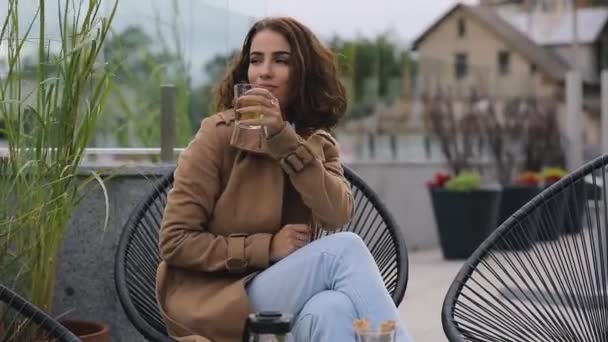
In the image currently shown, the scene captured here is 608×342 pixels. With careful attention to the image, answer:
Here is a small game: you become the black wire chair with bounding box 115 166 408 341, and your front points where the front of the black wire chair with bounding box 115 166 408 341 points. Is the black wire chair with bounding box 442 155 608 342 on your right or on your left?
on your left

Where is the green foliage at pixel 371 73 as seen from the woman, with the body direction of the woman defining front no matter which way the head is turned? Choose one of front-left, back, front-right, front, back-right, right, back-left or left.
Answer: back-left

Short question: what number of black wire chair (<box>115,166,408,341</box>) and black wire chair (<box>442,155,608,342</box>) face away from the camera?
0

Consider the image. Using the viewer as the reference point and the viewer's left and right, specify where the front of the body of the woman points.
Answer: facing the viewer and to the right of the viewer

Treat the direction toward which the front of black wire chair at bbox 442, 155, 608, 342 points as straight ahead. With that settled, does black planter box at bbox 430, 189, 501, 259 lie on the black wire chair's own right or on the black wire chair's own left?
on the black wire chair's own right

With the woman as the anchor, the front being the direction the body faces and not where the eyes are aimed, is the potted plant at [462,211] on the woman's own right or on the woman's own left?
on the woman's own left

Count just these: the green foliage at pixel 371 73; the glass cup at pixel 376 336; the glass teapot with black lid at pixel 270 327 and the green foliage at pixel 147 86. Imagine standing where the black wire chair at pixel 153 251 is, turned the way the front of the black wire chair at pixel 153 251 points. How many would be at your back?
2

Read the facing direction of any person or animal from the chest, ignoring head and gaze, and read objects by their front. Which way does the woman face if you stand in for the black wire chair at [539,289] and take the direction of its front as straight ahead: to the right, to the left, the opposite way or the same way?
to the left

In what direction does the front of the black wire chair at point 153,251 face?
toward the camera

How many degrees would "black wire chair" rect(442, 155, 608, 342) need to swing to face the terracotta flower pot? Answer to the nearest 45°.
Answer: approximately 45° to its right

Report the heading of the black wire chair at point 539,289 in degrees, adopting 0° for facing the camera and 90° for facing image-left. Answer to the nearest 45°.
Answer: approximately 45°

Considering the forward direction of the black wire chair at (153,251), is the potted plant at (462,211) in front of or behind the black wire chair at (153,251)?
behind
